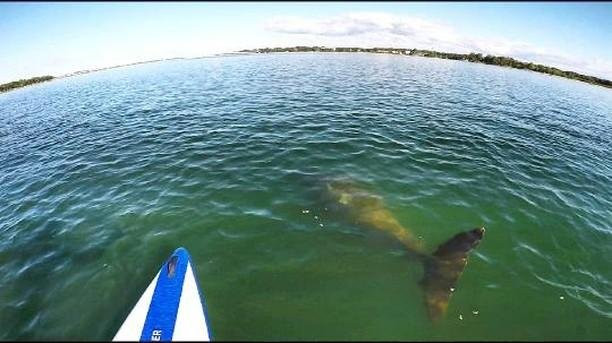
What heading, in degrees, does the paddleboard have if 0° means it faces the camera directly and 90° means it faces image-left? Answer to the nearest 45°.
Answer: approximately 180°

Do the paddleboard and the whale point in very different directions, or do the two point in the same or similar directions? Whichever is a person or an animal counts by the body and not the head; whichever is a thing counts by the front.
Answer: same or similar directions

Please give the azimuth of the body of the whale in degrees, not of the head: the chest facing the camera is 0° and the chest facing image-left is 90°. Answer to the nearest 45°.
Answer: approximately 135°

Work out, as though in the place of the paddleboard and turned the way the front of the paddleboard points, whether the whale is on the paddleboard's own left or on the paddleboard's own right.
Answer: on the paddleboard's own right

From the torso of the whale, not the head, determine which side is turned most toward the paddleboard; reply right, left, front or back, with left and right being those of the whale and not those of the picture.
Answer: left

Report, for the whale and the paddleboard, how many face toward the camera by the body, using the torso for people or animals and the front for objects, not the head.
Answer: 0
